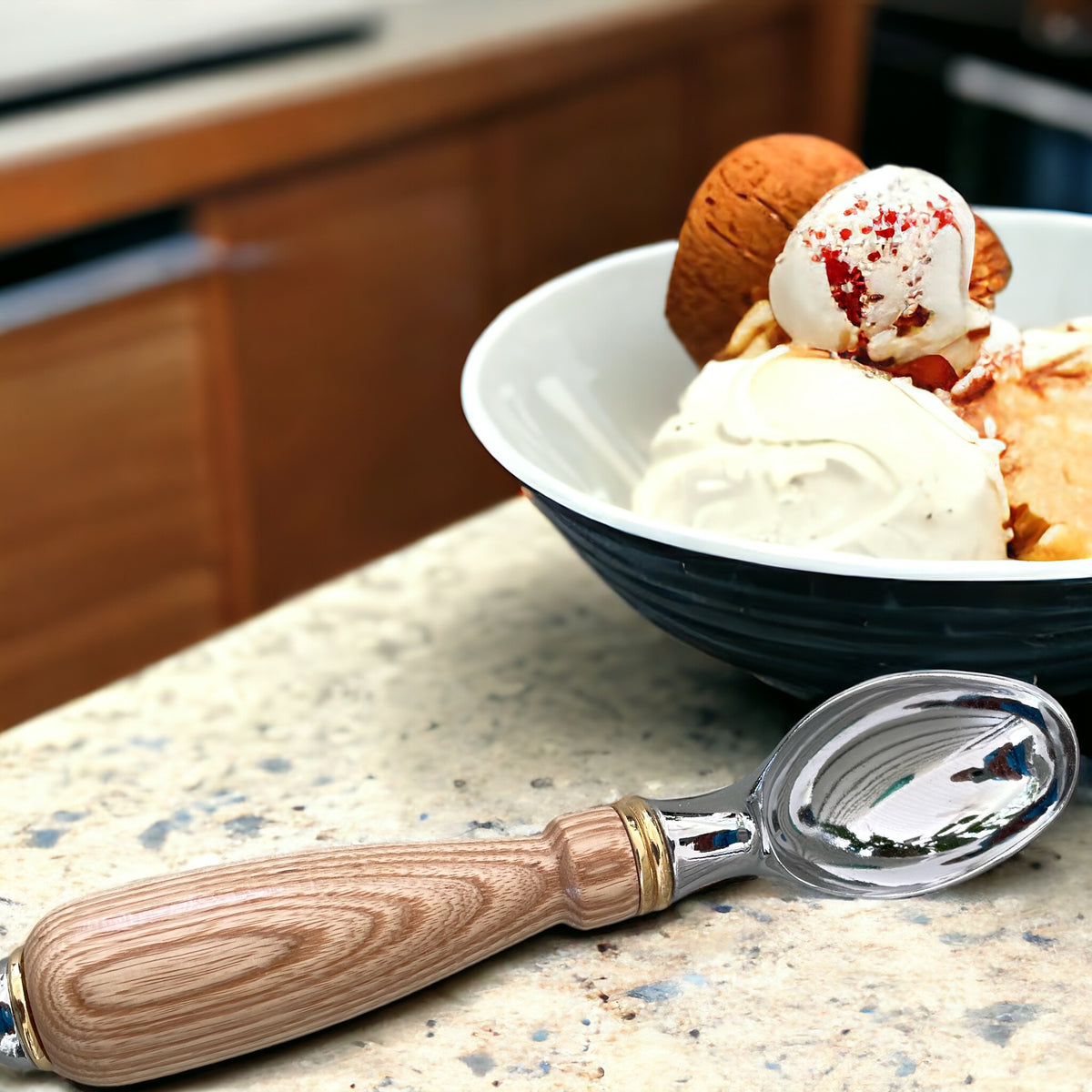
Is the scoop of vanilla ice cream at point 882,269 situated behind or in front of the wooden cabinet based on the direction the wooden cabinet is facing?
in front

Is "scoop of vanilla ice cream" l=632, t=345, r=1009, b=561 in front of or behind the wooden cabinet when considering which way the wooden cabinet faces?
in front

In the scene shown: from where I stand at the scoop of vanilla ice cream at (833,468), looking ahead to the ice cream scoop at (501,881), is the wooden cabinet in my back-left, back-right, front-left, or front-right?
back-right

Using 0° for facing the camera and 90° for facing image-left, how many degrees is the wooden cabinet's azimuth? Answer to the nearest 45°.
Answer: approximately 315°

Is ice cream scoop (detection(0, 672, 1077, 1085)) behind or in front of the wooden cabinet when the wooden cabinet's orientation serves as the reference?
in front
